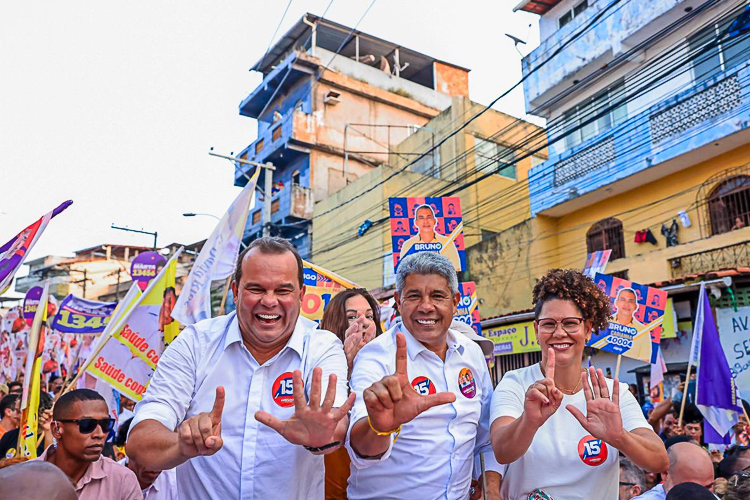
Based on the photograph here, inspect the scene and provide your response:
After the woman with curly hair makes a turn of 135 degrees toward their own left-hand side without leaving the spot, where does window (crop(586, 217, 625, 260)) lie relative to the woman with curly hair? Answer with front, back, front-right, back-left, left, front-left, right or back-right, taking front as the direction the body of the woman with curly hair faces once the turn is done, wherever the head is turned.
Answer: front-left

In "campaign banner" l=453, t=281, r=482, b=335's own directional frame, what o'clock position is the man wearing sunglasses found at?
The man wearing sunglasses is roughly at 1 o'clock from the campaign banner.

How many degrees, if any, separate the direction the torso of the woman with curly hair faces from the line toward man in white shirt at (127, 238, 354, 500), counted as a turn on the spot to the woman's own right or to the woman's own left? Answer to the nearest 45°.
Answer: approximately 45° to the woman's own right

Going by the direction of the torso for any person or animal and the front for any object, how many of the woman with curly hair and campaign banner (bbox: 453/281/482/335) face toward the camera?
2

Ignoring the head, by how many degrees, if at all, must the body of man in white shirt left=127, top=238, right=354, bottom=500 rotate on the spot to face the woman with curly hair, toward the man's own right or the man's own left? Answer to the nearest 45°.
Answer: approximately 90° to the man's own left
